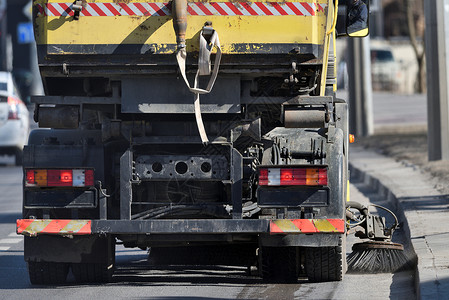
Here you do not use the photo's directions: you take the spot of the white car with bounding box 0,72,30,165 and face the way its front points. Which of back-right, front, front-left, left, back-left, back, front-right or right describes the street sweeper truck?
back

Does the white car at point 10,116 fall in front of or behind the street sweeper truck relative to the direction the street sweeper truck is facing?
in front

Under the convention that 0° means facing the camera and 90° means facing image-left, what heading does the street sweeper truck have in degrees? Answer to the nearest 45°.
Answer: approximately 180°

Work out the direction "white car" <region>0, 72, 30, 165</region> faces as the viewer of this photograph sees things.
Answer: facing away from the viewer

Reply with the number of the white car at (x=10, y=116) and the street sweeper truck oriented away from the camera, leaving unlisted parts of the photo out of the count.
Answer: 2
